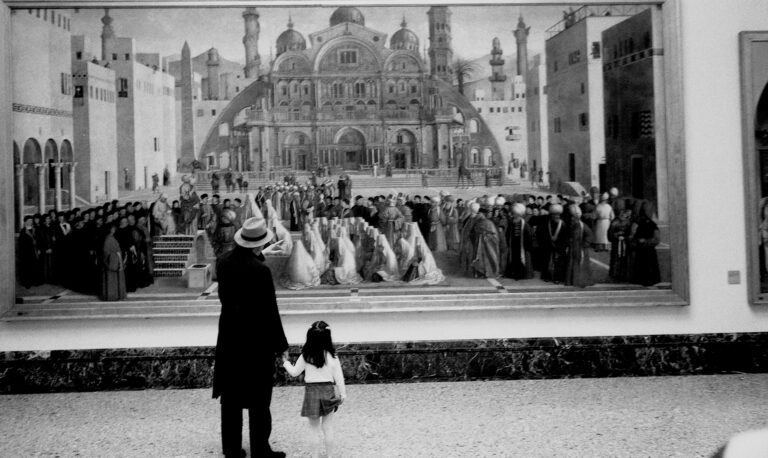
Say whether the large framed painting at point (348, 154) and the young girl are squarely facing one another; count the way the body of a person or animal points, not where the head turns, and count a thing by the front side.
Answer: yes

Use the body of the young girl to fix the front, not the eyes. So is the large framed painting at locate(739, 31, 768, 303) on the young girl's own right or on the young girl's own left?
on the young girl's own right

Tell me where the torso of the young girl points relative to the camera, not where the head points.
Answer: away from the camera

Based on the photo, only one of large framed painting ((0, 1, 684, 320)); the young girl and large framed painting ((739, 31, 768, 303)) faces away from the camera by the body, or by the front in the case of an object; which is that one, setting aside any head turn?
the young girl

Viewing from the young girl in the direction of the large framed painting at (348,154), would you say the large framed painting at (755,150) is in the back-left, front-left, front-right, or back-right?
front-right

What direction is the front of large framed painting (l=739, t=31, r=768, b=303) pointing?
toward the camera

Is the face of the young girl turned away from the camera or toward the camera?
away from the camera

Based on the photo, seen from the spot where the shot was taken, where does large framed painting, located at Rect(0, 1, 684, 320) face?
facing the viewer

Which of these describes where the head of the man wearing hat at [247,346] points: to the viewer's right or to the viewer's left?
to the viewer's right

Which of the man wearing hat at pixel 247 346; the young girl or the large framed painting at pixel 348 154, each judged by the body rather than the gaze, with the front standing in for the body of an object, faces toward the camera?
the large framed painting

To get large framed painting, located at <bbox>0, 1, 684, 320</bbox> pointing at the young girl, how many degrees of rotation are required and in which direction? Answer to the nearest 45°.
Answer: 0° — it already faces them

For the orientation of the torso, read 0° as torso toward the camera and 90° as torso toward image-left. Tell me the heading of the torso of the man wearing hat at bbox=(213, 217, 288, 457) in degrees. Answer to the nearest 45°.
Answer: approximately 225°

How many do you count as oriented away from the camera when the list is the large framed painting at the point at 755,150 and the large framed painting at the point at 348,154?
0

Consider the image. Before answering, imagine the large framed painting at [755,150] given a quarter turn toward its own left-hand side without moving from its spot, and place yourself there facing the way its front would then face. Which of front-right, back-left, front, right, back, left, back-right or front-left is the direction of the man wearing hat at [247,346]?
back-right

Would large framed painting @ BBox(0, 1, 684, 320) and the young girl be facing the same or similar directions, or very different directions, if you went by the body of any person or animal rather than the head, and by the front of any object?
very different directions

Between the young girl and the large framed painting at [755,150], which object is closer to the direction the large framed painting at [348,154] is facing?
the young girl

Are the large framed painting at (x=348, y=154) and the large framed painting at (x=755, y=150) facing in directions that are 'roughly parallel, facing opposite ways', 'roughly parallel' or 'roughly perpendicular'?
roughly parallel

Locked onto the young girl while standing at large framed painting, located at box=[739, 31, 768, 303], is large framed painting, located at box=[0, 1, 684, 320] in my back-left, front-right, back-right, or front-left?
front-right
